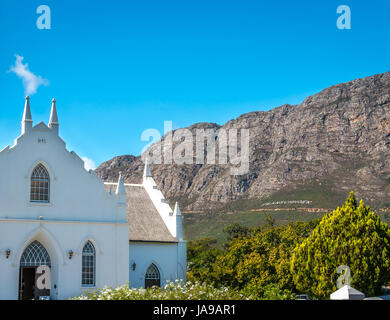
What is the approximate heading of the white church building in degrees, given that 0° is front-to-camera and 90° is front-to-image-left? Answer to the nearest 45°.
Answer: approximately 0°

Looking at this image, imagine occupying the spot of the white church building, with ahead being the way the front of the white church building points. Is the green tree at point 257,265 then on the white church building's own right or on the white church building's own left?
on the white church building's own left

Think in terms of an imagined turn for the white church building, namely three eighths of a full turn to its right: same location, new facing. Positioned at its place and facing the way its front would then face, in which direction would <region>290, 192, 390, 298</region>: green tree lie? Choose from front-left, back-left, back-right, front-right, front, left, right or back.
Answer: back-right
